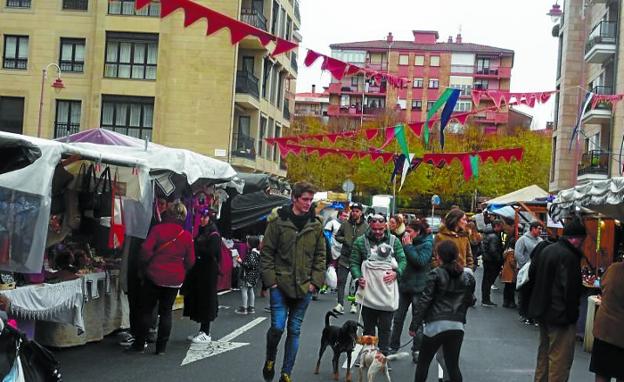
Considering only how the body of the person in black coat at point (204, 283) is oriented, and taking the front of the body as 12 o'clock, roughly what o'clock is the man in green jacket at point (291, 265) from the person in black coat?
The man in green jacket is roughly at 10 o'clock from the person in black coat.

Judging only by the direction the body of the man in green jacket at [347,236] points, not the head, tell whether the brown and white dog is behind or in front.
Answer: in front

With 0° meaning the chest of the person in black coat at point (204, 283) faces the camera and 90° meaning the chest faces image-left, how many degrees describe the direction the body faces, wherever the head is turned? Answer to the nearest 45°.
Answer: approximately 45°

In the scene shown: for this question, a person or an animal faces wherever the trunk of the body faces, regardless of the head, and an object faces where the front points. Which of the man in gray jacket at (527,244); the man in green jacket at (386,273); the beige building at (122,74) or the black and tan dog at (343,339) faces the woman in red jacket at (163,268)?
the beige building

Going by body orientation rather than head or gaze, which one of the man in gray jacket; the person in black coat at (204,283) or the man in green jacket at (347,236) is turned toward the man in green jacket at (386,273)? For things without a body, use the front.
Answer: the man in green jacket at (347,236)

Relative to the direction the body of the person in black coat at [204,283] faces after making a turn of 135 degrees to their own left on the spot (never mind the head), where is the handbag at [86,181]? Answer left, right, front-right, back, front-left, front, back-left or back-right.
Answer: back

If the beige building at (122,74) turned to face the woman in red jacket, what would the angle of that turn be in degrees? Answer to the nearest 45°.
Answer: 0° — it already faces them
